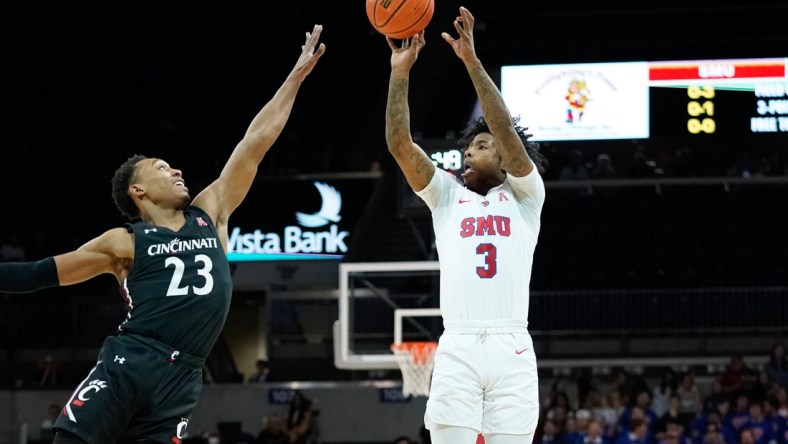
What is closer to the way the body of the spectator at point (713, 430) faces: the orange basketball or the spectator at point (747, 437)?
the orange basketball

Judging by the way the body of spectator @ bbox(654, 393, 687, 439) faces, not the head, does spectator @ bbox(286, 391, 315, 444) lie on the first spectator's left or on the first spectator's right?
on the first spectator's right

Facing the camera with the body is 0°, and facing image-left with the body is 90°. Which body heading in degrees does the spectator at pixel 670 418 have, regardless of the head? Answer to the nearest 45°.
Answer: approximately 0°

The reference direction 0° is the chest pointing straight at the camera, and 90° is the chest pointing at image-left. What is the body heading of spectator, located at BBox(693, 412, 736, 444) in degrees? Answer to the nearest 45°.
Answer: approximately 0°

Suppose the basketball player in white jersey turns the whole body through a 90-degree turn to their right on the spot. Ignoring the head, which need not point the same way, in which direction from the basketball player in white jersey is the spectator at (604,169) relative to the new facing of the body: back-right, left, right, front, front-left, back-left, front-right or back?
right

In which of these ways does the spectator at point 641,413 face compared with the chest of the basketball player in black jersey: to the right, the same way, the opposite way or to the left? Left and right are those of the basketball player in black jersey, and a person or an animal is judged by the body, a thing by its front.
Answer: to the right

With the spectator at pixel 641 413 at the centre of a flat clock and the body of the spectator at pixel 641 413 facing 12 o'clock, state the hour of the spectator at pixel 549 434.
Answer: the spectator at pixel 549 434 is roughly at 2 o'clock from the spectator at pixel 641 413.

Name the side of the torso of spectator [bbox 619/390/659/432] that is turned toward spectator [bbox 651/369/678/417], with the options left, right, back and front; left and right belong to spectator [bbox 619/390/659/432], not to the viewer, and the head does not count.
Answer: back

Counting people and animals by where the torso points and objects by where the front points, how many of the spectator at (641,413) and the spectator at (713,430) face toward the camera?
2
